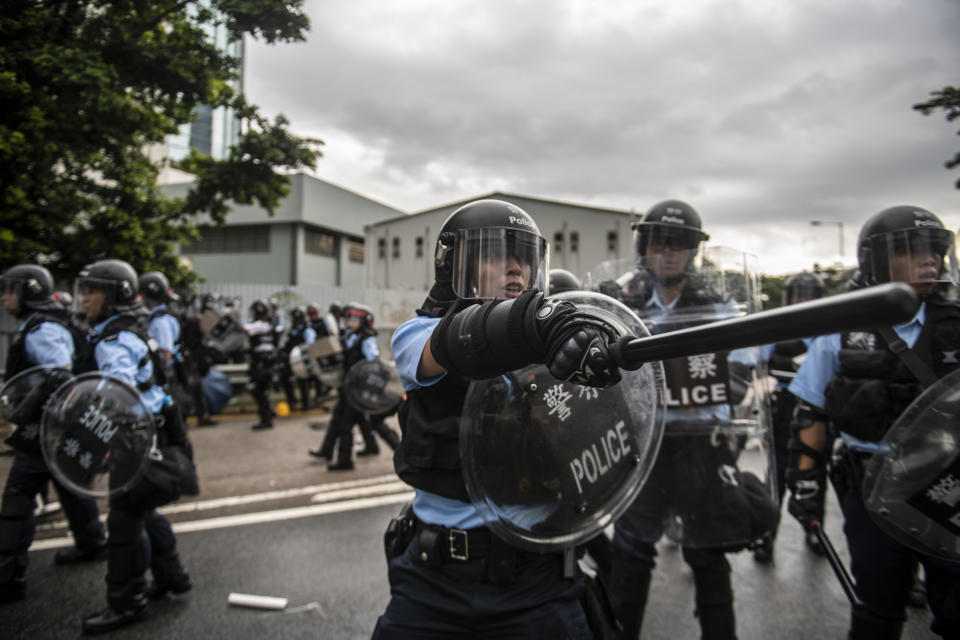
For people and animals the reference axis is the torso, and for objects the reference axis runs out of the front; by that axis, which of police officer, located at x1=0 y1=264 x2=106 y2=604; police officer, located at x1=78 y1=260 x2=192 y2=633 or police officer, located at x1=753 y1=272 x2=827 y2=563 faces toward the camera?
police officer, located at x1=753 y1=272 x2=827 y2=563

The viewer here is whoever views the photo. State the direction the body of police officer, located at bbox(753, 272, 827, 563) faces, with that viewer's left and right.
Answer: facing the viewer

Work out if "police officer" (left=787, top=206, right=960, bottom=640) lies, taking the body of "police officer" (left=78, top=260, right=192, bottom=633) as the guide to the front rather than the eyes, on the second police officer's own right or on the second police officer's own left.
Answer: on the second police officer's own left

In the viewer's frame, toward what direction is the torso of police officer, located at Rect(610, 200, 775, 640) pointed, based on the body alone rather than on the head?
toward the camera

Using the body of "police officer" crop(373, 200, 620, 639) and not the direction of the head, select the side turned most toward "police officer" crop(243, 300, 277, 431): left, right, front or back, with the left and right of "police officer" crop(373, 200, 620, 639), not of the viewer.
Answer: back

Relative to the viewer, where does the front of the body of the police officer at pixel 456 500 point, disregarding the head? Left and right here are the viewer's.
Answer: facing the viewer and to the right of the viewer

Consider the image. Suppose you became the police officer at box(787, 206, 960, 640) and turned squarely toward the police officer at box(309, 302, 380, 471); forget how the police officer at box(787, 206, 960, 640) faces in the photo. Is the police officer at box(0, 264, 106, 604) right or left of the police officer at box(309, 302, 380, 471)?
left

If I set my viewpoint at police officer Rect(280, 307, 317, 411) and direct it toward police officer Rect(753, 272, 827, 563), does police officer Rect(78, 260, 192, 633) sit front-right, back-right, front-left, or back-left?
front-right

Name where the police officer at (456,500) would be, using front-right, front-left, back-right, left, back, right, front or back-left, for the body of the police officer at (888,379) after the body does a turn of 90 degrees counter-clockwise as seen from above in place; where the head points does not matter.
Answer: back

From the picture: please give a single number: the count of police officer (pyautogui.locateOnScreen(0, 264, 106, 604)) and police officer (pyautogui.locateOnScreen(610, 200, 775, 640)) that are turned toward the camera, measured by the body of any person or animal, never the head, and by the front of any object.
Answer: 1

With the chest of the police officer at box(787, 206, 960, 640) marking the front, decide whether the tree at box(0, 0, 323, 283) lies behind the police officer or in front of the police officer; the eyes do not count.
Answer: behind

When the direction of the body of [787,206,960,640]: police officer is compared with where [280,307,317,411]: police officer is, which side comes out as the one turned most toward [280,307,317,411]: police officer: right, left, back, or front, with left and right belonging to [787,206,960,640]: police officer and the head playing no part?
back

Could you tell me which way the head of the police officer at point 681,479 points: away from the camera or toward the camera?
toward the camera
